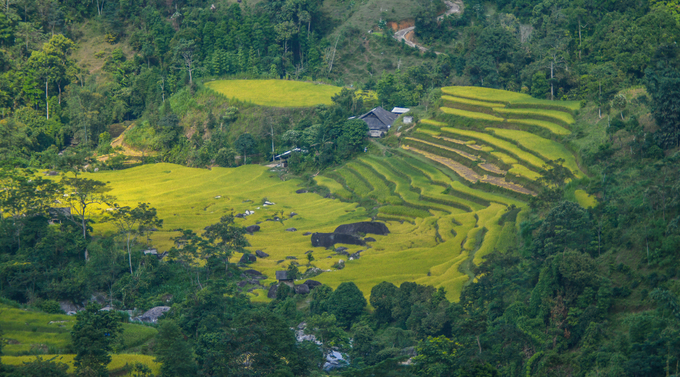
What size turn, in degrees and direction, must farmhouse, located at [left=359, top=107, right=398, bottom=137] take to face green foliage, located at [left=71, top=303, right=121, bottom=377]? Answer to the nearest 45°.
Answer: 0° — it already faces it

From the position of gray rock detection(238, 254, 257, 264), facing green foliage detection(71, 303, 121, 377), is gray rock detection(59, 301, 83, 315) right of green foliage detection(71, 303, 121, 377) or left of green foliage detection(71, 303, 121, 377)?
right

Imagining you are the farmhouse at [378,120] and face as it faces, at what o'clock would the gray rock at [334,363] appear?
The gray rock is roughly at 12 o'clock from the farmhouse.

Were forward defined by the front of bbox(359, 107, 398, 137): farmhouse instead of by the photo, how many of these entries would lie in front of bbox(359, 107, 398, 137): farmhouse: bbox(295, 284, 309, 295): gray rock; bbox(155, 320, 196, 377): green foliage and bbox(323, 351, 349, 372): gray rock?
3

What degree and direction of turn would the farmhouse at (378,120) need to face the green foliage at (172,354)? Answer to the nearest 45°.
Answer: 0° — it already faces it

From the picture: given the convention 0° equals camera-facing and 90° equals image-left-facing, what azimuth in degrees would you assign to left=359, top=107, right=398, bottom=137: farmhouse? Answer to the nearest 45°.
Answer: approximately 0°

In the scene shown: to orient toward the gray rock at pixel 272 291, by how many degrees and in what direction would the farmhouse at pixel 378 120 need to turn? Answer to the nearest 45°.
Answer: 0° — it already faces it

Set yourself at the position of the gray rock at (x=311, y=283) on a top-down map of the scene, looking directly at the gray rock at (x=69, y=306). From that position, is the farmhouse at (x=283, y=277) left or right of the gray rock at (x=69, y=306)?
right

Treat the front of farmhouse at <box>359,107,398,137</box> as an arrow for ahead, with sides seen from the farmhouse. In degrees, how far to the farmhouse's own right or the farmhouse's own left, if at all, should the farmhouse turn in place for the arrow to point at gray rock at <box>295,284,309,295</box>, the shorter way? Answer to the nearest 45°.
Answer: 0° — it already faces it

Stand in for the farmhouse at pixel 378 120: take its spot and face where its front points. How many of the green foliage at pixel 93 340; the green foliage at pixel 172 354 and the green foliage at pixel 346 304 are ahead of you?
3
